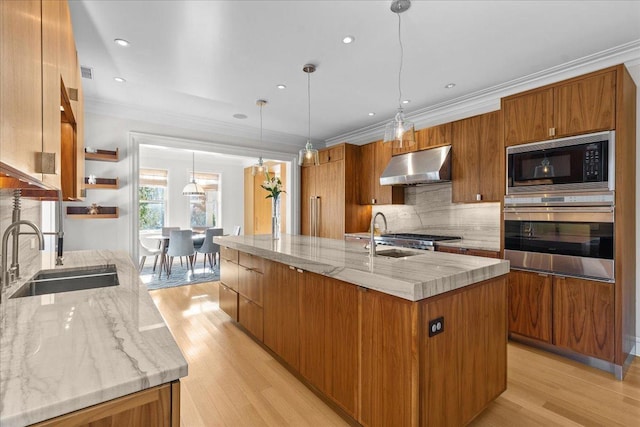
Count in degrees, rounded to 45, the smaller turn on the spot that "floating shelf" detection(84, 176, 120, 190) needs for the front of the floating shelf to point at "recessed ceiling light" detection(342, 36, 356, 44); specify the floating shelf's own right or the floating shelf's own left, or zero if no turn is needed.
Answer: approximately 45° to the floating shelf's own left

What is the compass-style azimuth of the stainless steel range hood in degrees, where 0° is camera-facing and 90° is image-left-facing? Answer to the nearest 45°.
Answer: approximately 45°

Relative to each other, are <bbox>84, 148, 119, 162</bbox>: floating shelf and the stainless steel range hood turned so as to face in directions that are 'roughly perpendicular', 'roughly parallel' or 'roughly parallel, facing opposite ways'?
roughly perpendicular

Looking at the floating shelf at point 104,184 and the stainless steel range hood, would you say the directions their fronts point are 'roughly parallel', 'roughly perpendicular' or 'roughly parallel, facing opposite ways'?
roughly perpendicular

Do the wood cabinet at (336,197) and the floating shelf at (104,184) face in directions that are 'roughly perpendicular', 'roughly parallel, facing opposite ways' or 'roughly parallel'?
roughly perpendicular

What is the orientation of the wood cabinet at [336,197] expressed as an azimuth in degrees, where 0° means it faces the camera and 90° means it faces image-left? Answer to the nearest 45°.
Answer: approximately 45°
